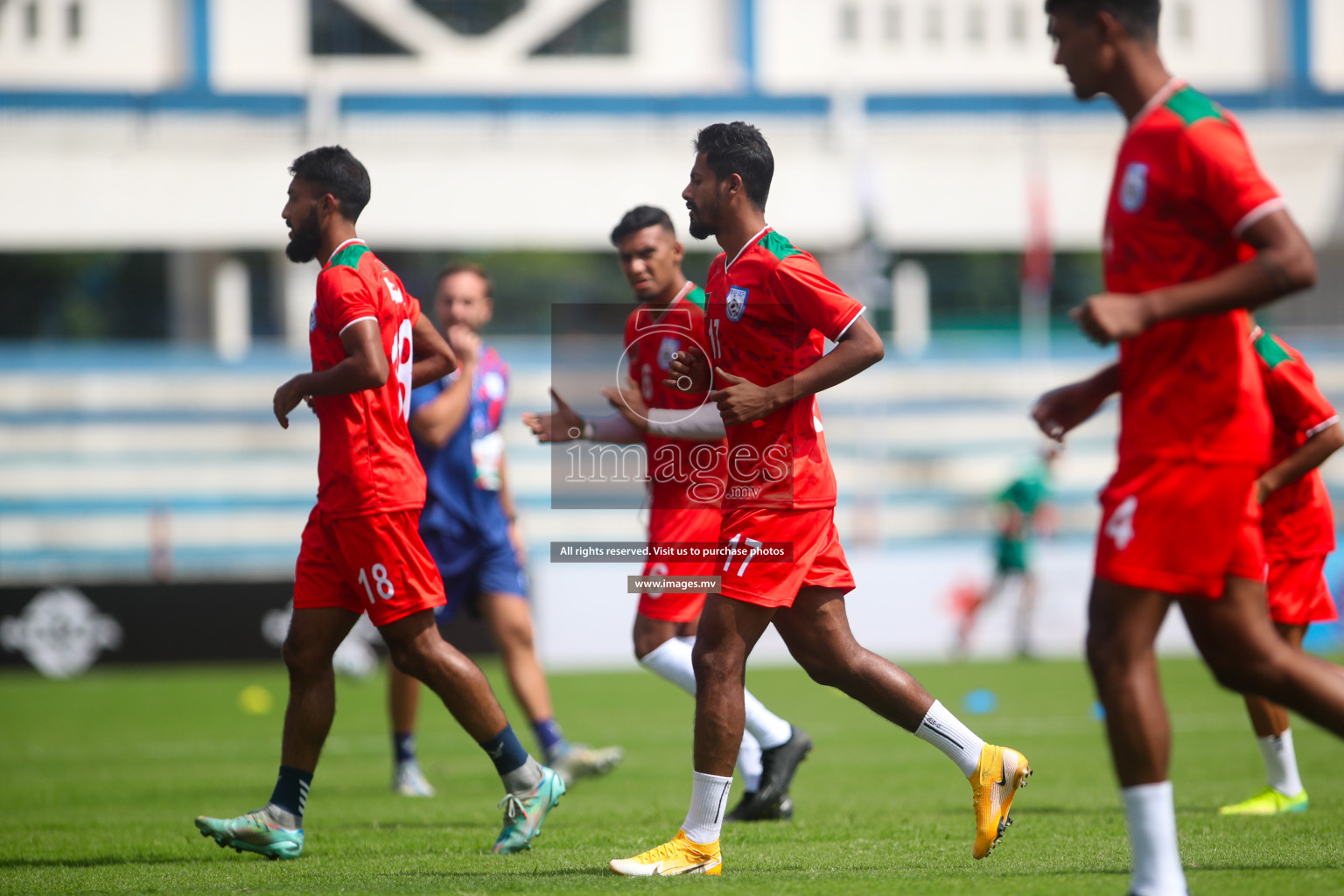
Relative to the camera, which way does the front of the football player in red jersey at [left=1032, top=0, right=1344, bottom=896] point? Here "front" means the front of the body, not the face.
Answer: to the viewer's left

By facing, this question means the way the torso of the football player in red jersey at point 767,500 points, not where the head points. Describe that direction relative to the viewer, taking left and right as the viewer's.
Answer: facing to the left of the viewer

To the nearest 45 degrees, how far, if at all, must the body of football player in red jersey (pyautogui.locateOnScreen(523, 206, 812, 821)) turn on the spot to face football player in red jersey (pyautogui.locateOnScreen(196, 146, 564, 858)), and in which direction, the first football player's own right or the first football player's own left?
0° — they already face them

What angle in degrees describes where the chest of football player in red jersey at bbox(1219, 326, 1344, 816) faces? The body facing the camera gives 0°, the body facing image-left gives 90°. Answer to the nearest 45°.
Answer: approximately 90°

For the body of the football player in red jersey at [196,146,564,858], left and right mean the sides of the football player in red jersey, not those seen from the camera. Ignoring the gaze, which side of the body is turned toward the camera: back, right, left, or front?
left

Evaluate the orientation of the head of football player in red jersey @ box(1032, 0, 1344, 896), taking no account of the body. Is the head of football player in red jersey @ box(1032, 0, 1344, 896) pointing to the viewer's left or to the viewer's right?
to the viewer's left

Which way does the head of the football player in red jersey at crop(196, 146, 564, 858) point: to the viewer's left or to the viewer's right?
to the viewer's left

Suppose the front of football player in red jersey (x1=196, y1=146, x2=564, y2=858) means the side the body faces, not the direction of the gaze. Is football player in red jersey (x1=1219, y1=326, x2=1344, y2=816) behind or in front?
behind

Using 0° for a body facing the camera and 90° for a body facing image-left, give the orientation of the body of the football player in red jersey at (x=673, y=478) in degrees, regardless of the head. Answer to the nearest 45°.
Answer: approximately 45°

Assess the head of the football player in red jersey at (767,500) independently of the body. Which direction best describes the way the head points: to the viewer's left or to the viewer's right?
to the viewer's left

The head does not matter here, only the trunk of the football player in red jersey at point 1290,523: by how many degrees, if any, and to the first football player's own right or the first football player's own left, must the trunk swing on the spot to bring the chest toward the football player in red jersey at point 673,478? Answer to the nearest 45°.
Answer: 0° — they already face them
